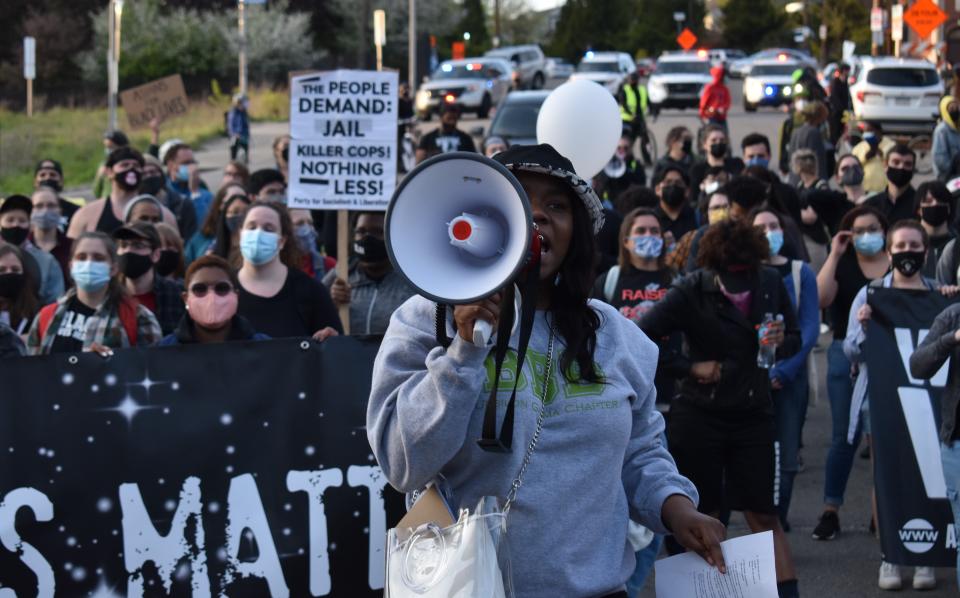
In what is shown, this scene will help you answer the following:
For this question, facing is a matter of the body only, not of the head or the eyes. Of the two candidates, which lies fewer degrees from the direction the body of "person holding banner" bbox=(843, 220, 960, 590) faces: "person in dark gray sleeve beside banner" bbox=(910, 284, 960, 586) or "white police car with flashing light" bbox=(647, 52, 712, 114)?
the person in dark gray sleeve beside banner

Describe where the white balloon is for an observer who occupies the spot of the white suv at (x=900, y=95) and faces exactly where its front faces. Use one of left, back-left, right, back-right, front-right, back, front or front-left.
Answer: back

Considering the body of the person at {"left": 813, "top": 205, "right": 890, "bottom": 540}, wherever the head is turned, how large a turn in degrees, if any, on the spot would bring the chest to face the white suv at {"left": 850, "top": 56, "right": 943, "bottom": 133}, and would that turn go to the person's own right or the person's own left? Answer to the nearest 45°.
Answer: approximately 180°

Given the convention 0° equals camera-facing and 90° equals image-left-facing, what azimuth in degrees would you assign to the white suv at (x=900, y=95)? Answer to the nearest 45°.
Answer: approximately 180°

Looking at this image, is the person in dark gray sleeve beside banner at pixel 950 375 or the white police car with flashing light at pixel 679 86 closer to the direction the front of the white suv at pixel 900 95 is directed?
the white police car with flashing light

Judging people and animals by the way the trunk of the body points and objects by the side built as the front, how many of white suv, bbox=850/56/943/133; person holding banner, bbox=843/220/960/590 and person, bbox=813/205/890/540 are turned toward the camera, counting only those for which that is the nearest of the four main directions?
2

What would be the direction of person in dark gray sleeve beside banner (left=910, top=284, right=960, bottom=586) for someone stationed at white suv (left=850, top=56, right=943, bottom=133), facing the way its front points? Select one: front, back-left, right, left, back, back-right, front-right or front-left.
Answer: back

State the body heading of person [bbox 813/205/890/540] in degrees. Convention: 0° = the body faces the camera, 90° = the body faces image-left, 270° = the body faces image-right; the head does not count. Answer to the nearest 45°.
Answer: approximately 0°

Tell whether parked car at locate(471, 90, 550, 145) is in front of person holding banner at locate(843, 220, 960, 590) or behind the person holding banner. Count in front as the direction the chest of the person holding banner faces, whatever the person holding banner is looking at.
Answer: behind

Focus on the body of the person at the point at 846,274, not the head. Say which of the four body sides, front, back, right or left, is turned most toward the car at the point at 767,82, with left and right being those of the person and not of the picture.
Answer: back

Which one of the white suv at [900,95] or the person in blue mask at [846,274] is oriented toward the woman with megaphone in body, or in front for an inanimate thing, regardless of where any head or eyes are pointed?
the person in blue mask

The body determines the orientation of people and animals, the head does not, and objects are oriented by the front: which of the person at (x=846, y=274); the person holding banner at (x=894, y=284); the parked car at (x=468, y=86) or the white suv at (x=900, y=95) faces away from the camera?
the white suv

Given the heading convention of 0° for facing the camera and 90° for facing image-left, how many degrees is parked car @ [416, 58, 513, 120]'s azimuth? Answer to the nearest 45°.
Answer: approximately 45°
